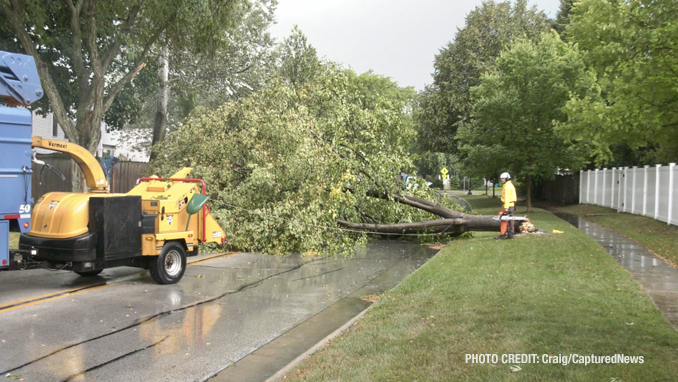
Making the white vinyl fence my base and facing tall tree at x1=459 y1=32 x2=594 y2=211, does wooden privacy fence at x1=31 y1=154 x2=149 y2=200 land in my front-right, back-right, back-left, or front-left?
front-left

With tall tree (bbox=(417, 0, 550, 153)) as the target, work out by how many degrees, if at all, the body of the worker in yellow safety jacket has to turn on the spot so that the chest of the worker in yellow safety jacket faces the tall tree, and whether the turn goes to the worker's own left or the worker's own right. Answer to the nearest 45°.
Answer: approximately 90° to the worker's own right

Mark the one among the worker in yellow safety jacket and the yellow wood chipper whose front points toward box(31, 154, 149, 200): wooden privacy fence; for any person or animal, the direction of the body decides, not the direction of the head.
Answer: the worker in yellow safety jacket

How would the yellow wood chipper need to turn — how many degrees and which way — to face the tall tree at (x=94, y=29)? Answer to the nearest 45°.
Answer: approximately 135° to its right

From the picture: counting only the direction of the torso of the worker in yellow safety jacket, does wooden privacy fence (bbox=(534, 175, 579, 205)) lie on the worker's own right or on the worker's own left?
on the worker's own right

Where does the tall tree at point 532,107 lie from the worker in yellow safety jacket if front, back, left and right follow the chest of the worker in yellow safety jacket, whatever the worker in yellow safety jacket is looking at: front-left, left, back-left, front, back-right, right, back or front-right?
right

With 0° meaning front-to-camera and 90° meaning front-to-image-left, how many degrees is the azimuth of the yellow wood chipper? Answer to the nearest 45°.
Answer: approximately 45°

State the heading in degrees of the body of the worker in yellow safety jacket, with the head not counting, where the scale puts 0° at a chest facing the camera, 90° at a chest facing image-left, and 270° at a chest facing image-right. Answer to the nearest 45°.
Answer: approximately 90°

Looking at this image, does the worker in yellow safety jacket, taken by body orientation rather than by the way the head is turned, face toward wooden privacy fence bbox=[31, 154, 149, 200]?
yes

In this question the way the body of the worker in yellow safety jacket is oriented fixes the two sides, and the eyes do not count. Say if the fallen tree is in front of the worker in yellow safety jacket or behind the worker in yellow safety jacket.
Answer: in front

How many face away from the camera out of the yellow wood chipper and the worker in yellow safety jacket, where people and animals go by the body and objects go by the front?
0

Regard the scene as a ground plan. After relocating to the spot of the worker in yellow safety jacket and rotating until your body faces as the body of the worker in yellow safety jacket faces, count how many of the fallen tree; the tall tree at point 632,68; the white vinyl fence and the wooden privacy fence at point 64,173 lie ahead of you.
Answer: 2
